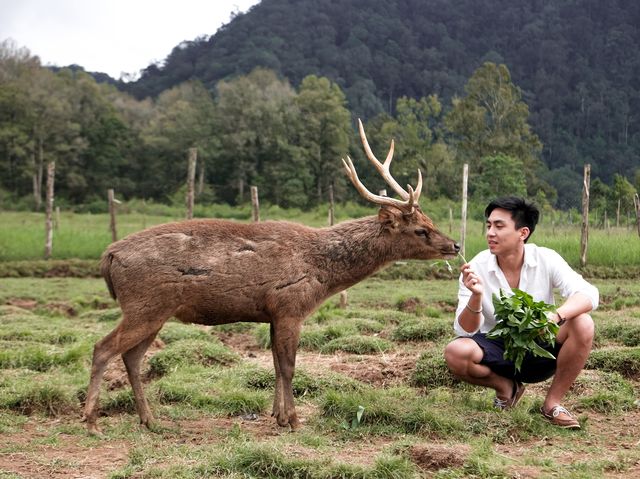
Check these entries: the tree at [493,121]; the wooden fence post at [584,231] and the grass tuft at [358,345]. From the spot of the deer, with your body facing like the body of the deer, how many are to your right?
0

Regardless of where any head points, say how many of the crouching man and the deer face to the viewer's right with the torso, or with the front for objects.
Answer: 1

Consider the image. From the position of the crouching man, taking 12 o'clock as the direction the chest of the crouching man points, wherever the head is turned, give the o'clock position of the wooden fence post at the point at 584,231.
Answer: The wooden fence post is roughly at 6 o'clock from the crouching man.

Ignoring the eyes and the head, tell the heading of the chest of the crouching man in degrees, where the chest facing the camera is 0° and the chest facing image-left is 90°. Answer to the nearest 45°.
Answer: approximately 0°

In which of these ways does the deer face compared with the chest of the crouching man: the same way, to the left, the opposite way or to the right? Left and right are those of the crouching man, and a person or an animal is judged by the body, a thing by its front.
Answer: to the left

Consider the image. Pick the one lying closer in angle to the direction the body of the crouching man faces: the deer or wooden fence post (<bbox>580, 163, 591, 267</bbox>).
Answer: the deer

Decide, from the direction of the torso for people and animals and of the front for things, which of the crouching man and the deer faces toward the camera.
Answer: the crouching man

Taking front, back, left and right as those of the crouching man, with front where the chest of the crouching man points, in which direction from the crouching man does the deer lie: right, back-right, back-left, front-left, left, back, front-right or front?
right

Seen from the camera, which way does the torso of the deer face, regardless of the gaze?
to the viewer's right

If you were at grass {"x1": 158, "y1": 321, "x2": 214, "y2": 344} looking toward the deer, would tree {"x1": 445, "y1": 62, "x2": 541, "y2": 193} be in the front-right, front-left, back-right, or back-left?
back-left

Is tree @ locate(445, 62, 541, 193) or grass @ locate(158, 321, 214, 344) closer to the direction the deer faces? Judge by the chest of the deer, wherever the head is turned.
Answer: the tree

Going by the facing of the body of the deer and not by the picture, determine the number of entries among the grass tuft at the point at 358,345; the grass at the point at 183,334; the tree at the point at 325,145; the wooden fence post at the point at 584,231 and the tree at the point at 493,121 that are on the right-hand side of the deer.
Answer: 0

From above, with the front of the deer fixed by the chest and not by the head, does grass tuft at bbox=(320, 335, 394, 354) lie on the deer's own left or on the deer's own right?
on the deer's own left

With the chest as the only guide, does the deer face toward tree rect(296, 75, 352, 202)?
no
